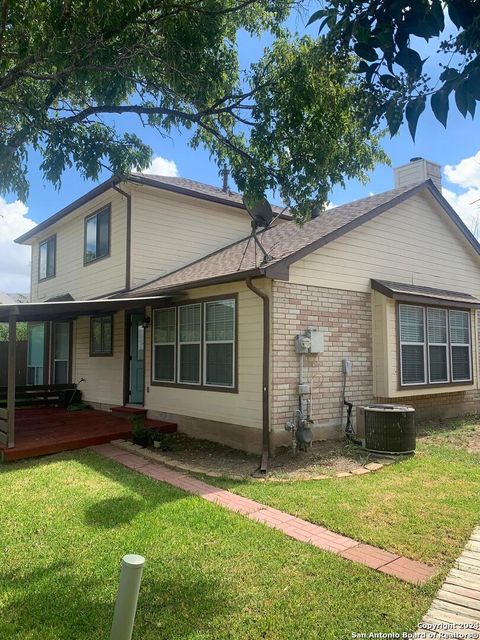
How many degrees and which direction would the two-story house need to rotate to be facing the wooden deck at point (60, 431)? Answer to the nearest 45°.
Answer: approximately 45° to its right

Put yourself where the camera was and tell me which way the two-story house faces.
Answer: facing the viewer and to the left of the viewer

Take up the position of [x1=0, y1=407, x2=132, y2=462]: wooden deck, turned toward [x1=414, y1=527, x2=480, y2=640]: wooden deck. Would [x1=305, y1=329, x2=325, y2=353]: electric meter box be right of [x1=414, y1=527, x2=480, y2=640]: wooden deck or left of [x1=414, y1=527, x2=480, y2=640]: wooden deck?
left

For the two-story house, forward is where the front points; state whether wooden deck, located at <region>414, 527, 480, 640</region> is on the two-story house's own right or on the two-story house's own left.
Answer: on the two-story house's own left

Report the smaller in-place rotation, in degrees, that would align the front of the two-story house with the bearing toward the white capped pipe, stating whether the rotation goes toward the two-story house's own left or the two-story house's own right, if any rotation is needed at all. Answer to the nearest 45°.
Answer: approximately 45° to the two-story house's own left
